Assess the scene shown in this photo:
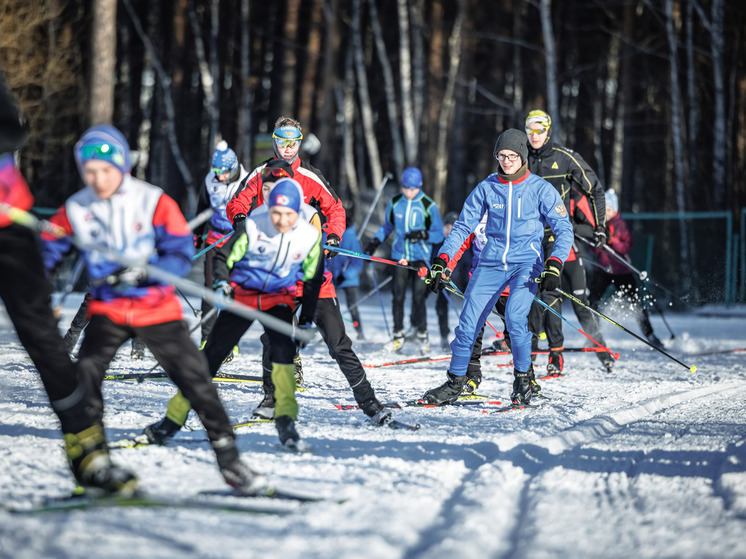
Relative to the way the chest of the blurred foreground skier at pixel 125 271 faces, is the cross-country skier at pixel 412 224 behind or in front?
behind

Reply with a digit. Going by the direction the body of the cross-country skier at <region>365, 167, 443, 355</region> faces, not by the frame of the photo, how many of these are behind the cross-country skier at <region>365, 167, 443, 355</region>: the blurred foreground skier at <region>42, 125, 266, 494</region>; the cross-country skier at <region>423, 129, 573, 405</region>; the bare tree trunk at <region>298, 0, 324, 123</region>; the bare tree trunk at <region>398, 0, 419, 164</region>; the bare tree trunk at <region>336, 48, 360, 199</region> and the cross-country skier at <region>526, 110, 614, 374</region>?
3

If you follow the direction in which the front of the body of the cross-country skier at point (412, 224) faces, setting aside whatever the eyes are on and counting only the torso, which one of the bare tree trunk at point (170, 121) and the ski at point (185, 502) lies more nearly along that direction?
the ski

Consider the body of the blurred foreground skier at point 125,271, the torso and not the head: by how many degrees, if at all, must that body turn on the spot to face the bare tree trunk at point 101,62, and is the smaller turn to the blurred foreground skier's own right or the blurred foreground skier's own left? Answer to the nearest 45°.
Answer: approximately 180°

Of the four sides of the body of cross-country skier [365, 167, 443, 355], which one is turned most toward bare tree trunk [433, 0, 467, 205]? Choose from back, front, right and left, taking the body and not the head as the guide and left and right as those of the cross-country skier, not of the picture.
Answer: back

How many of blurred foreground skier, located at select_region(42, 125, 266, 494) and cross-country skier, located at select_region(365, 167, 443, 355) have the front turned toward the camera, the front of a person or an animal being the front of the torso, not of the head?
2

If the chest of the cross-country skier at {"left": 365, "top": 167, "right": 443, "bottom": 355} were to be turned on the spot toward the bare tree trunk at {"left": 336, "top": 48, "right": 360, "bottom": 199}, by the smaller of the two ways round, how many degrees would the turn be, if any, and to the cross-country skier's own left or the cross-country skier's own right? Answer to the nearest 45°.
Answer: approximately 180°
